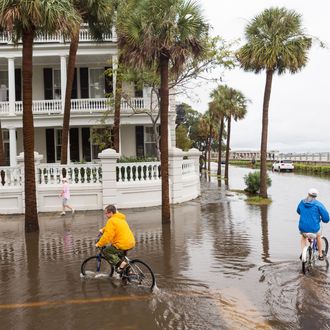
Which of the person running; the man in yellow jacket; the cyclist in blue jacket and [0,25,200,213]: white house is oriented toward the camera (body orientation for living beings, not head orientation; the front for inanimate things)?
the white house

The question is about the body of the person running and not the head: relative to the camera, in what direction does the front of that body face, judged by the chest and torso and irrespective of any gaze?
to the viewer's left

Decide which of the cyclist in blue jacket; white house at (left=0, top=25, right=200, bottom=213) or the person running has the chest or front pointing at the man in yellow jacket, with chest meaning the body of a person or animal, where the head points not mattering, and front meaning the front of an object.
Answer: the white house

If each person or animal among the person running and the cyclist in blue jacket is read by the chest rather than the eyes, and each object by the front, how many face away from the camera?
1

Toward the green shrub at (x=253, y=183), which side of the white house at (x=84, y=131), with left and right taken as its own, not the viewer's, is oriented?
left

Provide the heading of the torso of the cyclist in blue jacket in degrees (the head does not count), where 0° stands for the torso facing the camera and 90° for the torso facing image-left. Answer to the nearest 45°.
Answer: approximately 180°

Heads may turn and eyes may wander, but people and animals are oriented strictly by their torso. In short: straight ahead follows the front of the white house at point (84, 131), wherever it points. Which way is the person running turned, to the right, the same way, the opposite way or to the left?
to the right

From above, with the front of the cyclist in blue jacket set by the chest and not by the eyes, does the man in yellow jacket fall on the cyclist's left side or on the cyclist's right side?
on the cyclist's left side

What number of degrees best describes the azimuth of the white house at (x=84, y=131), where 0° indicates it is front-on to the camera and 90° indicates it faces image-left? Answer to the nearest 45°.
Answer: approximately 0°

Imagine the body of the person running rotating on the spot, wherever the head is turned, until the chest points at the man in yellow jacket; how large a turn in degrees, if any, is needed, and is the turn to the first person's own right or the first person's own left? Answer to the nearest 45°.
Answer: approximately 90° to the first person's own left
